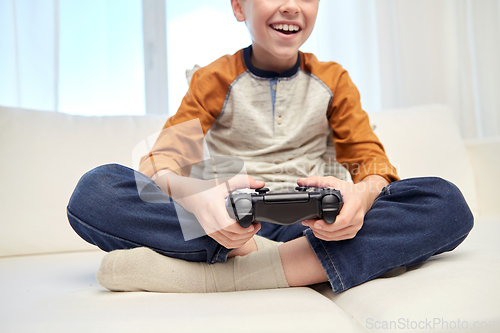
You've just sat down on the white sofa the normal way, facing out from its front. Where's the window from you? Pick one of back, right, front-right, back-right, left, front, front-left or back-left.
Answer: back

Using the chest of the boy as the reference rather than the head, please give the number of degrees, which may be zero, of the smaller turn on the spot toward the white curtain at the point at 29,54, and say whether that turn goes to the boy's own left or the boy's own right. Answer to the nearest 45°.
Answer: approximately 135° to the boy's own right

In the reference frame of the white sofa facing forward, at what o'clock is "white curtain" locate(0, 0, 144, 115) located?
The white curtain is roughly at 5 o'clock from the white sofa.

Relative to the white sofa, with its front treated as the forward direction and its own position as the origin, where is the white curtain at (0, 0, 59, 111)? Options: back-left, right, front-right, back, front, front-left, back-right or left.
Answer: back-right

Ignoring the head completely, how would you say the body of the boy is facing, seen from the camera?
toward the camera

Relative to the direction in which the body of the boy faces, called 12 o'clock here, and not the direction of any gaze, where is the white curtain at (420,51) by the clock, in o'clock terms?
The white curtain is roughly at 7 o'clock from the boy.

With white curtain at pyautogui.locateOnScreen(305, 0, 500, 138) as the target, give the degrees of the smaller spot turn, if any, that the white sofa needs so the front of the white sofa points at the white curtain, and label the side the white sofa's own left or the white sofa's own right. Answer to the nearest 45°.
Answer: approximately 135° to the white sofa's own left

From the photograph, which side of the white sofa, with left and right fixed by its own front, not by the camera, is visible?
front
